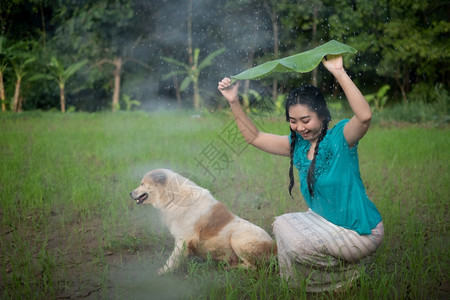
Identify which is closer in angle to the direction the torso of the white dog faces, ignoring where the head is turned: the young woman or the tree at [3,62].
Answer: the tree

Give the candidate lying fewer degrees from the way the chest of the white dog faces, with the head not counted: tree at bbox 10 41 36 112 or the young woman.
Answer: the tree

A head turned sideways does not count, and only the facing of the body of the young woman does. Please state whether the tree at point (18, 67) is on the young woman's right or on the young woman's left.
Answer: on the young woman's right

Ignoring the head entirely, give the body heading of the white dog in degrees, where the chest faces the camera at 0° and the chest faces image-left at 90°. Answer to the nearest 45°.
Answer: approximately 90°

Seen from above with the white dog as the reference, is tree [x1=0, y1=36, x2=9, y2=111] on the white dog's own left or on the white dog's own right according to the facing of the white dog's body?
on the white dog's own right

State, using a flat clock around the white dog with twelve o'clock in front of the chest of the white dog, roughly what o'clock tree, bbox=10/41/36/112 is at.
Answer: The tree is roughly at 2 o'clock from the white dog.

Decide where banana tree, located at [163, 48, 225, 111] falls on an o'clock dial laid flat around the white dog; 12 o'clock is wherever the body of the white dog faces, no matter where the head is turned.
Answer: The banana tree is roughly at 3 o'clock from the white dog.

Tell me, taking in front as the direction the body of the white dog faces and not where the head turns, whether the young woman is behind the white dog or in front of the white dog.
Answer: behind

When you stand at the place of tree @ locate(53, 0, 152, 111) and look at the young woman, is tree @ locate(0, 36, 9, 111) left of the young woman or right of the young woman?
right

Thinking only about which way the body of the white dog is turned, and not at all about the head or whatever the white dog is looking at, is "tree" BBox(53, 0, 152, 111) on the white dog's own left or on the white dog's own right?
on the white dog's own right

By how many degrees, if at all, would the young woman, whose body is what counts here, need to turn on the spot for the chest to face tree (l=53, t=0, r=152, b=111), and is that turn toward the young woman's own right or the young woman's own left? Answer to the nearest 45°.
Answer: approximately 90° to the young woman's own right

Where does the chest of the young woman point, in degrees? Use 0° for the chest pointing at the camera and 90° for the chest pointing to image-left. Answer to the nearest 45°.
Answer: approximately 45°
